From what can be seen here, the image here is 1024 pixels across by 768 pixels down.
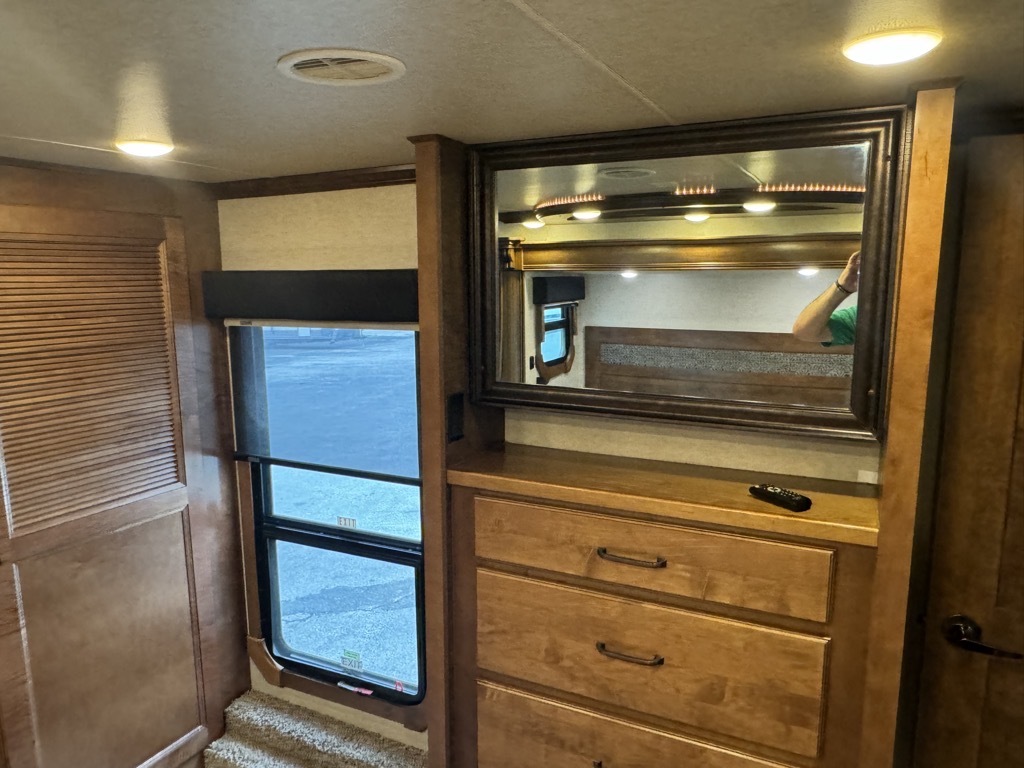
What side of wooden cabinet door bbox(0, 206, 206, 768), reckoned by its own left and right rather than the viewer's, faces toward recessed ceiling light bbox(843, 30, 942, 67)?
front

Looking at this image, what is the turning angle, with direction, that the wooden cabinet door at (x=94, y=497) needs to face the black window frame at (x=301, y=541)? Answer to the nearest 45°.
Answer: approximately 45° to its left

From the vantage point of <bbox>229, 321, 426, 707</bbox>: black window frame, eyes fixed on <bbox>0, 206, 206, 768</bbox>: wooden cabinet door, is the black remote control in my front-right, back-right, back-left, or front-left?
back-left

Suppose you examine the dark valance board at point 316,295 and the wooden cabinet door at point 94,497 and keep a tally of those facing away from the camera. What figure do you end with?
0

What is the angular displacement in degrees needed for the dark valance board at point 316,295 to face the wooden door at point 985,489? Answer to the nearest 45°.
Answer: approximately 90° to its left

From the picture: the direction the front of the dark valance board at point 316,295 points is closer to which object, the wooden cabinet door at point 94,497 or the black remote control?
the wooden cabinet door

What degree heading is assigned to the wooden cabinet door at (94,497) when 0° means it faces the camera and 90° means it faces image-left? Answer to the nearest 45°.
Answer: approximately 315°

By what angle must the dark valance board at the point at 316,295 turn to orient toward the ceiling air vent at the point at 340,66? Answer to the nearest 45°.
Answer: approximately 45° to its left

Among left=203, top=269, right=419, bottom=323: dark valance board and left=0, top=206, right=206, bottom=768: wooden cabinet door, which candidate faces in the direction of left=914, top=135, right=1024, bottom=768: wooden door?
the wooden cabinet door

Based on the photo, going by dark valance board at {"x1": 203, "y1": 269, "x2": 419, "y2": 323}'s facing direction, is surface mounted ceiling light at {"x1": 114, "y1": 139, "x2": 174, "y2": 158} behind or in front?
in front

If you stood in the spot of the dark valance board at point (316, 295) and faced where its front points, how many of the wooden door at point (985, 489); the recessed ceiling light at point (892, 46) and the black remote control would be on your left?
3

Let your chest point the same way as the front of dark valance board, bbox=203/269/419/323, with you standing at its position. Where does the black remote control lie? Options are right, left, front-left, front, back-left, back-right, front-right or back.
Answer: left

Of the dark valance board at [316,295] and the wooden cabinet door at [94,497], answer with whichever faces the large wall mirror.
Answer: the wooden cabinet door

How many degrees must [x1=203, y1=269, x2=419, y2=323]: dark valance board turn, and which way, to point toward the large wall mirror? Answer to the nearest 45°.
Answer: approximately 90° to its left

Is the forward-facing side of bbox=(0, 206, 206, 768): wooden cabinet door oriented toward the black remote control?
yes

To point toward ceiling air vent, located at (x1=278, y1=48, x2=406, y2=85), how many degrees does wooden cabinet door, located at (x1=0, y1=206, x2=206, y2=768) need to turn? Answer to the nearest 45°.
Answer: approximately 45° to its right

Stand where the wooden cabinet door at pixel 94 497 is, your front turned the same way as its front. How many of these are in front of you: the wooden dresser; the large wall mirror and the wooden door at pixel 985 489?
3

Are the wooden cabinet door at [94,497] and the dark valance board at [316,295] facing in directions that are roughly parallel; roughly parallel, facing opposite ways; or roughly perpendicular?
roughly perpendicular

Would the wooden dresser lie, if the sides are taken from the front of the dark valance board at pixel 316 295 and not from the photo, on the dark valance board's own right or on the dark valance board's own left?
on the dark valance board's own left
